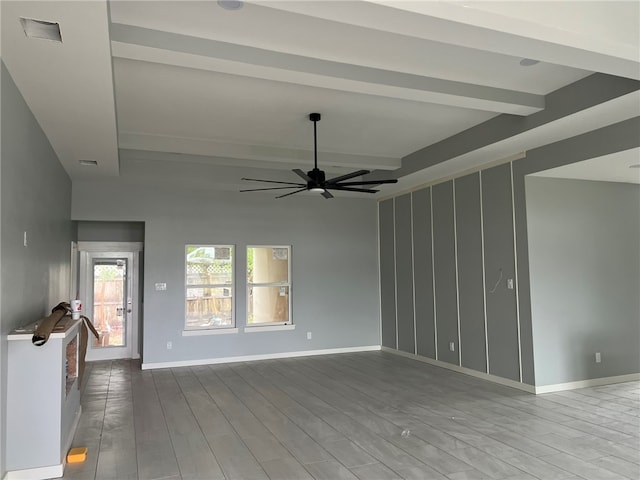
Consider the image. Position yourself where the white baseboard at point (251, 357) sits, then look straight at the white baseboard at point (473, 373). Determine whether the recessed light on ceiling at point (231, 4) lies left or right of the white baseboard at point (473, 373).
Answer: right

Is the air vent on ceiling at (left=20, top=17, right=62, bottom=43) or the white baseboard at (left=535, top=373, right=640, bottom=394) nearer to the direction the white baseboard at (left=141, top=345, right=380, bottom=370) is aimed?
the air vent on ceiling

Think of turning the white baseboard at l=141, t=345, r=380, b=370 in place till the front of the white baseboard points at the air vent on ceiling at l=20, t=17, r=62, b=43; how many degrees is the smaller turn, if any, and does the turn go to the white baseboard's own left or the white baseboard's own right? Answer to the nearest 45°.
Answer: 0° — it already faces it

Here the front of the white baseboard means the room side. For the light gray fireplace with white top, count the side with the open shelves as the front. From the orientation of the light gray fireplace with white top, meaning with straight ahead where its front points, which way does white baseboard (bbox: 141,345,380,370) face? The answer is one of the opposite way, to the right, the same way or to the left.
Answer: to the right

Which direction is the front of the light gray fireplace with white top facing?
to the viewer's right

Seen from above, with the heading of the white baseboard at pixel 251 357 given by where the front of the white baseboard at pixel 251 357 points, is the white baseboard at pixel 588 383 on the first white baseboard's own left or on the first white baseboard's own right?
on the first white baseboard's own left

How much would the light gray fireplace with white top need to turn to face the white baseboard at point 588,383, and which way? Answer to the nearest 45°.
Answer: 0° — it already faces it

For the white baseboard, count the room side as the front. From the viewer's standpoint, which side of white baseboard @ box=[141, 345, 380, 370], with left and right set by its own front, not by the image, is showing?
front

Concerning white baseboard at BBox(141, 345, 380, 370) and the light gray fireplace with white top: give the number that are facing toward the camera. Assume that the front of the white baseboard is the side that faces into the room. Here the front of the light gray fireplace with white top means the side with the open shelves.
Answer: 1

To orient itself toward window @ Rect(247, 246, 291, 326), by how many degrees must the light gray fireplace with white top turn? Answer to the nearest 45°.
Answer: approximately 45° to its left
